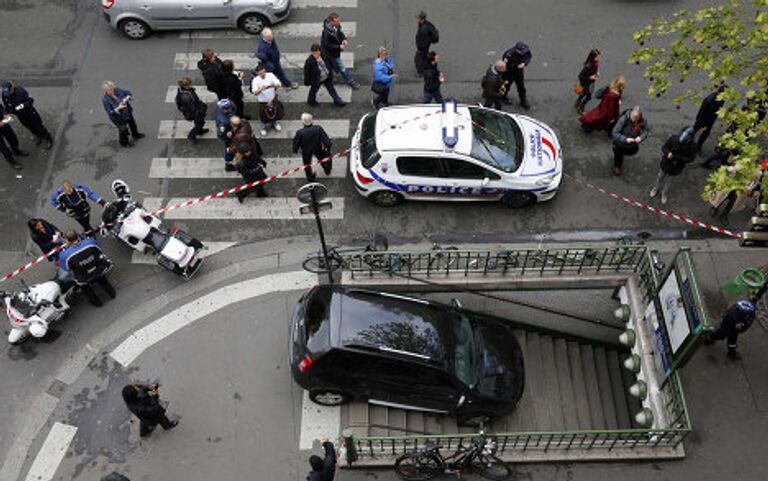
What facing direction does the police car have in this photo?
to the viewer's right

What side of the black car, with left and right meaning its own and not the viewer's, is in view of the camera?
right

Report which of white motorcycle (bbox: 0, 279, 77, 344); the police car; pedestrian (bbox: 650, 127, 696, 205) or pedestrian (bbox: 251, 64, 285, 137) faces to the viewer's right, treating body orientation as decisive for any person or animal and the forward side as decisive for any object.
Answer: the police car

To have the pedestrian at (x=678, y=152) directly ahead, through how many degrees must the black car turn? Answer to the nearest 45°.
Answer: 0° — it already faces them

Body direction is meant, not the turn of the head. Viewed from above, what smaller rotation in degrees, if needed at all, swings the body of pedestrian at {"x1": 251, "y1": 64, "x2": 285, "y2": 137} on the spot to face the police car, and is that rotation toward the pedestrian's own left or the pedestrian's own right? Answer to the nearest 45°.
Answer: approximately 90° to the pedestrian's own left

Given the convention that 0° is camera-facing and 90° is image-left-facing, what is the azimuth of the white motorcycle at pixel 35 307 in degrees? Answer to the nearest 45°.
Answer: approximately 45°
